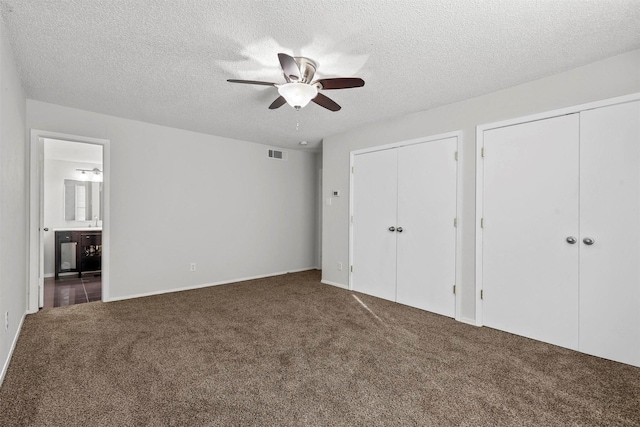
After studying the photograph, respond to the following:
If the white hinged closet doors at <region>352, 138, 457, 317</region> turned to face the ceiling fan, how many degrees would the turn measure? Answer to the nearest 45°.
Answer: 0° — it already faces it

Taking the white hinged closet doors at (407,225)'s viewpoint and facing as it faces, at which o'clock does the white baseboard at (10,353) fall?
The white baseboard is roughly at 12 o'clock from the white hinged closet doors.

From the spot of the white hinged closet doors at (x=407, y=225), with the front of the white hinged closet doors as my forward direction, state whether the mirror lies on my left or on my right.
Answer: on my right

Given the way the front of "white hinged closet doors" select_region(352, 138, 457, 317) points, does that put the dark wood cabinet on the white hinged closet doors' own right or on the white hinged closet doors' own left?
on the white hinged closet doors' own right

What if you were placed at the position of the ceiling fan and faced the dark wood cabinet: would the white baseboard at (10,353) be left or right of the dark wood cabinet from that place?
left

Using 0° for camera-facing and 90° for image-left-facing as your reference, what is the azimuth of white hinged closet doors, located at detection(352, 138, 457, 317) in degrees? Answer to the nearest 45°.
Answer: approximately 45°
